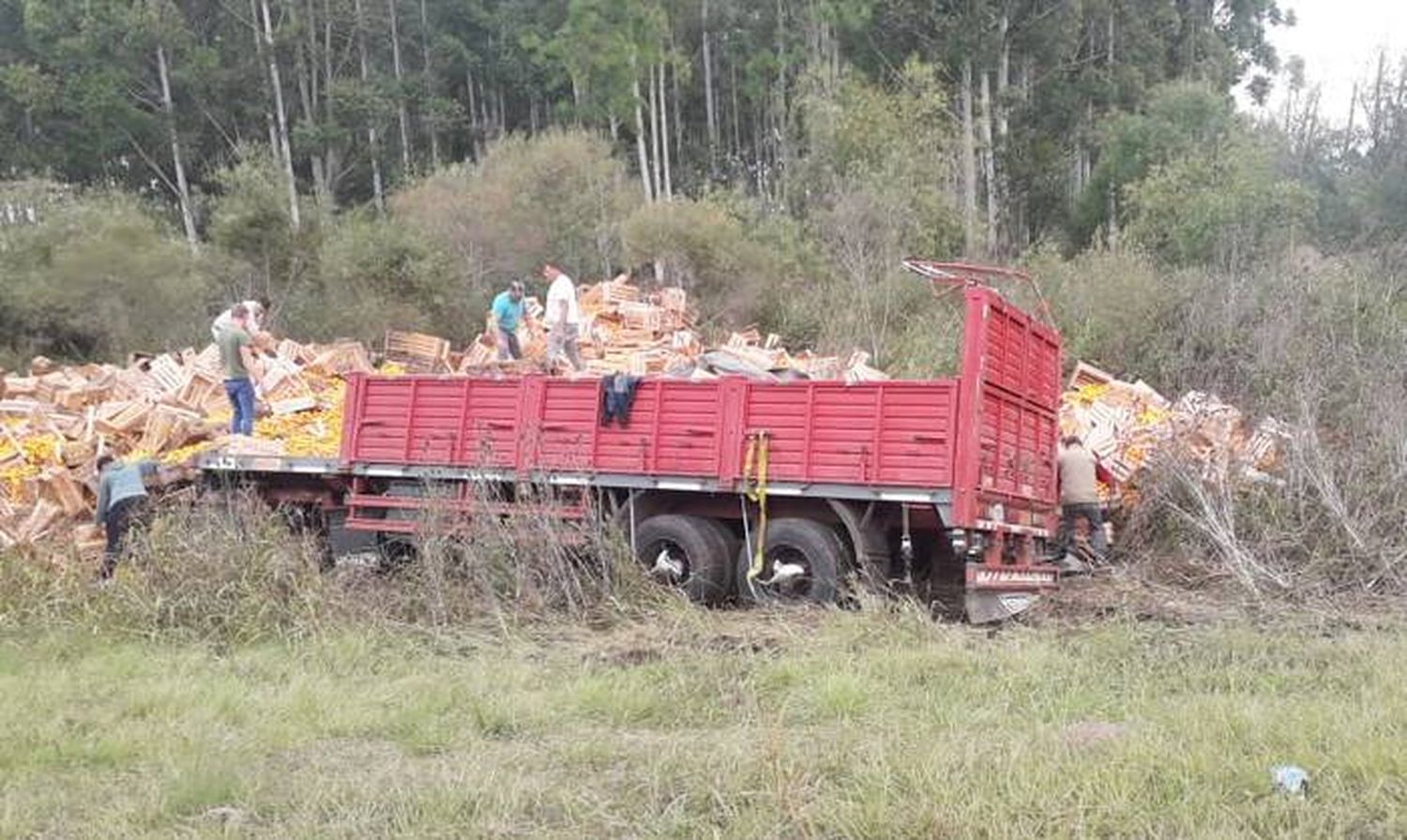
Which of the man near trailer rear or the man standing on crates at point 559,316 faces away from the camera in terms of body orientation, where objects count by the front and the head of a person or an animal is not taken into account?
the man near trailer rear

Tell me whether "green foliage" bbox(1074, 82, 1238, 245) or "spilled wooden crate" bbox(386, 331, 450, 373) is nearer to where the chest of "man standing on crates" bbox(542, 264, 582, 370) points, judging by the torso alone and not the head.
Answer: the spilled wooden crate

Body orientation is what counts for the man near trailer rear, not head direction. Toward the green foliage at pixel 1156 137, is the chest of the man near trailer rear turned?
yes

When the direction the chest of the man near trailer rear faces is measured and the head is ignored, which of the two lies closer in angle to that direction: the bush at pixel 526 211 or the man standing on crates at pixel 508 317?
the bush

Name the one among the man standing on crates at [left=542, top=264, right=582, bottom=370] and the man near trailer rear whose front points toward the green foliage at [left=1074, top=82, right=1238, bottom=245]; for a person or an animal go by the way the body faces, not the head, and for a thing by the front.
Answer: the man near trailer rear

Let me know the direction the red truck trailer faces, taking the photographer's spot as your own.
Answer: facing away from the viewer and to the left of the viewer

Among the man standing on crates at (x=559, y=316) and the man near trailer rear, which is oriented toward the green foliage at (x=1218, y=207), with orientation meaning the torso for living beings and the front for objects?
the man near trailer rear

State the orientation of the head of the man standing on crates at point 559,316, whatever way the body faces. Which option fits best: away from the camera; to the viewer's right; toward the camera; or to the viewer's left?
to the viewer's left

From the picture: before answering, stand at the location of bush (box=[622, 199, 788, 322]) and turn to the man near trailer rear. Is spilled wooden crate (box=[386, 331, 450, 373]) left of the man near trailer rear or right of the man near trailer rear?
right

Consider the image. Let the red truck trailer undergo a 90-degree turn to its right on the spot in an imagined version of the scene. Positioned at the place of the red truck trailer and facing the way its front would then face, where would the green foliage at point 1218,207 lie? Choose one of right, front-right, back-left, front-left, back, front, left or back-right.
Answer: front

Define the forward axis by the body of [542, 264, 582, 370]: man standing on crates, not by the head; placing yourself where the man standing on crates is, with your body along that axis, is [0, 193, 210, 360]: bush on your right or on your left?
on your right

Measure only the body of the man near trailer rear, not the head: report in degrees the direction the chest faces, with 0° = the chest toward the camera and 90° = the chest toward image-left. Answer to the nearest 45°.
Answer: approximately 180°

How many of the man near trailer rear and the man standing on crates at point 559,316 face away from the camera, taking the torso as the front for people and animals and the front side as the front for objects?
1

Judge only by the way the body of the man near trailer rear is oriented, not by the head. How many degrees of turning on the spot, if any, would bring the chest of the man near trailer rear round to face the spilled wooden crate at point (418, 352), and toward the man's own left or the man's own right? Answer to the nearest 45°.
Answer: approximately 45° to the man's own left
